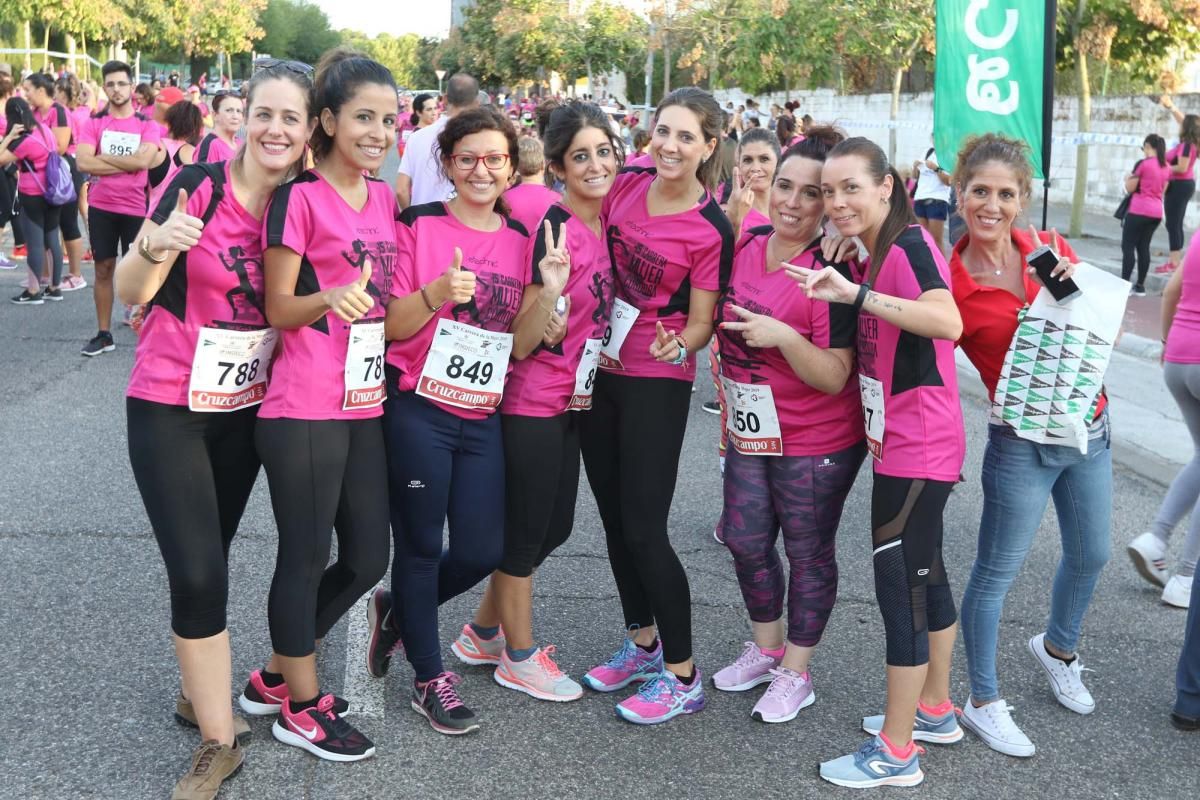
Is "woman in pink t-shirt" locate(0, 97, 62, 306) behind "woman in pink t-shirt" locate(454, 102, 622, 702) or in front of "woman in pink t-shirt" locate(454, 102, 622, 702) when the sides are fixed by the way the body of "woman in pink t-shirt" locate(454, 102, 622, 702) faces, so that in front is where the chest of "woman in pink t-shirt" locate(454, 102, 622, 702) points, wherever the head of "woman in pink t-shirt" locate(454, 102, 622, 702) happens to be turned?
behind

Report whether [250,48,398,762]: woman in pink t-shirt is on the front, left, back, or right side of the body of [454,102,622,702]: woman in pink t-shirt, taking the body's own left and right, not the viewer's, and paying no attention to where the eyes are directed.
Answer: right

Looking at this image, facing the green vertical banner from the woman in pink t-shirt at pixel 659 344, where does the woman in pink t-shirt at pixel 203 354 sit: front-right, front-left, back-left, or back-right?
back-left

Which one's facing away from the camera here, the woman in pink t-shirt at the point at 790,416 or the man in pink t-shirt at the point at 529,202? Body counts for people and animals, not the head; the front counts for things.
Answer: the man in pink t-shirt at the point at 529,202

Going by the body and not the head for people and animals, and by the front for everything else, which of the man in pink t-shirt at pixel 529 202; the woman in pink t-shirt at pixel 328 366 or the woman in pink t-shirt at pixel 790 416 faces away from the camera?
the man in pink t-shirt at pixel 529 202

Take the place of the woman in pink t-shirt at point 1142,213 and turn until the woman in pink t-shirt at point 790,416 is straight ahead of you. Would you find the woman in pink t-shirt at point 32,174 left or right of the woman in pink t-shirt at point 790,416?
right

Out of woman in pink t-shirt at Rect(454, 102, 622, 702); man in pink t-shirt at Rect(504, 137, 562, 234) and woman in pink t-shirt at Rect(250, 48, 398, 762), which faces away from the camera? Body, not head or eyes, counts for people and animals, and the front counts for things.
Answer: man in pink t-shirt at Rect(504, 137, 562, 234)

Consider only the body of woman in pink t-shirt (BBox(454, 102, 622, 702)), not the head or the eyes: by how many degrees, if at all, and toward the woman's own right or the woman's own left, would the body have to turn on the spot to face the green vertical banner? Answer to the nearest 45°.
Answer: approximately 90° to the woman's own left

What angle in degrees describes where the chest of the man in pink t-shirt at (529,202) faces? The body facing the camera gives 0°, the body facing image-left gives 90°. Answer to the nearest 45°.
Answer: approximately 180°

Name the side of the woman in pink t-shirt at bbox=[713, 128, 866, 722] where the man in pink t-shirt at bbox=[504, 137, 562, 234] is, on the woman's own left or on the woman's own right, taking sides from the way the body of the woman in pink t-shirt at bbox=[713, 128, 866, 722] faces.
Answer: on the woman's own right

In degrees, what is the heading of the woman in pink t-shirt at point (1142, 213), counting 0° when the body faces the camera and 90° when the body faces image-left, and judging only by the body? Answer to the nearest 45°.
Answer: approximately 135°
